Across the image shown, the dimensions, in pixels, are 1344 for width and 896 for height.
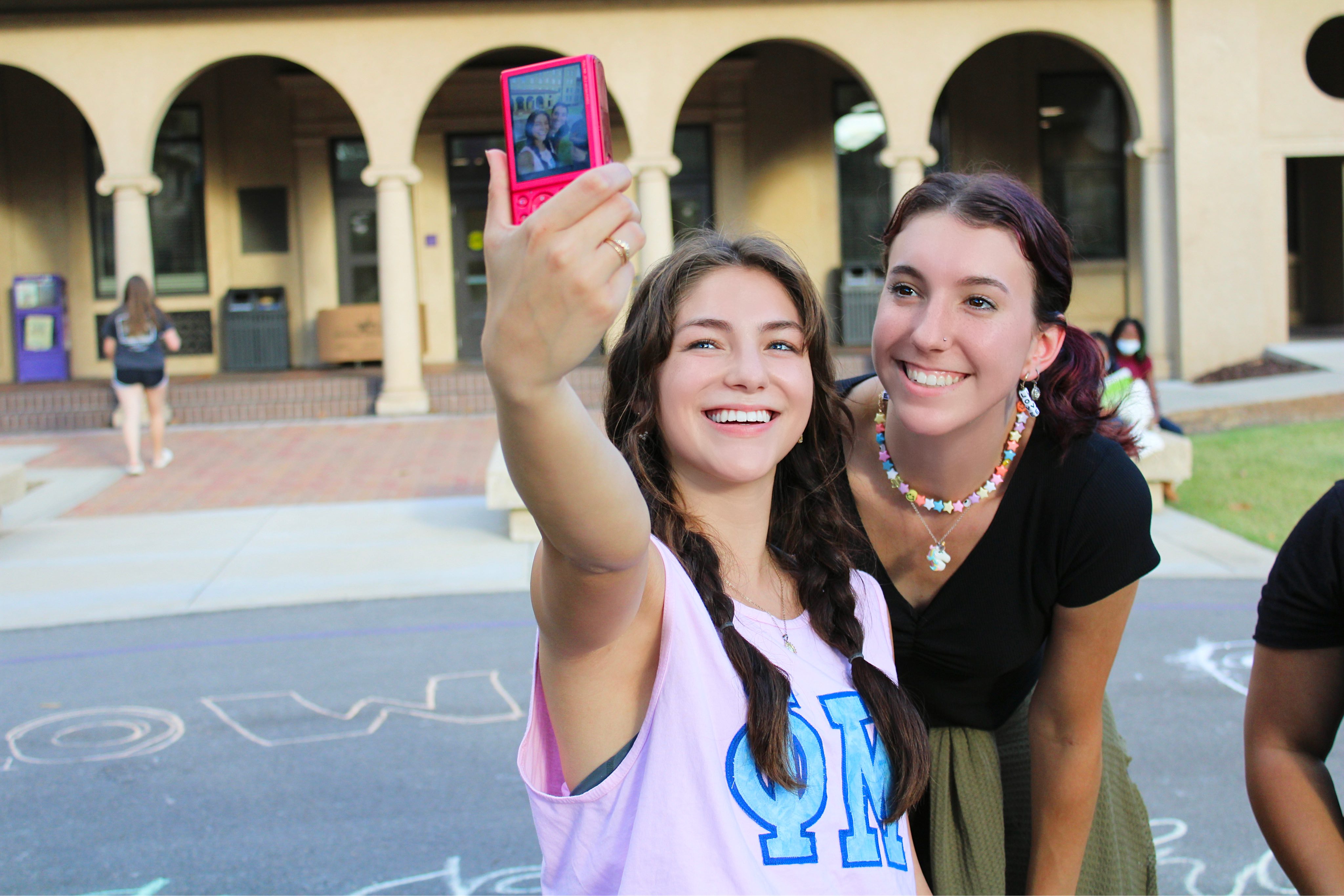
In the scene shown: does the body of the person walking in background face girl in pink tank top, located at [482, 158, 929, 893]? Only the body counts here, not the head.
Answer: no

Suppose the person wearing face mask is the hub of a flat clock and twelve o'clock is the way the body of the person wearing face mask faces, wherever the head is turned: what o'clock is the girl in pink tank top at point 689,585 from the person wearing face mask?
The girl in pink tank top is roughly at 12 o'clock from the person wearing face mask.

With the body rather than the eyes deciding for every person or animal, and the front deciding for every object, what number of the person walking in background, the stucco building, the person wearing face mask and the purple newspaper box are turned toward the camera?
3

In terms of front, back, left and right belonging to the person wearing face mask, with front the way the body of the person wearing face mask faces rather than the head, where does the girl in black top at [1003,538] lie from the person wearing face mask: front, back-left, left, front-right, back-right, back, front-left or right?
front

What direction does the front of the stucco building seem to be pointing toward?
toward the camera

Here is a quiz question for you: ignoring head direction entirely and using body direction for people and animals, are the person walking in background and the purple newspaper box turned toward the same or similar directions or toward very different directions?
very different directions

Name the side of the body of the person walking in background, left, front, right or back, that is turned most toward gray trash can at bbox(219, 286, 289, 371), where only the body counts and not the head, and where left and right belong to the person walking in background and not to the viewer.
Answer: front

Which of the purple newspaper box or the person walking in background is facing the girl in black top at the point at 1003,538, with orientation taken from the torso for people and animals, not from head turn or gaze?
the purple newspaper box

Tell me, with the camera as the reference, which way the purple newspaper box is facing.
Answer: facing the viewer

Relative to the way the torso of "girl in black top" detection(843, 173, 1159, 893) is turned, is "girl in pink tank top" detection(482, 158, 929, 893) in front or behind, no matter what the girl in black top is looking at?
in front

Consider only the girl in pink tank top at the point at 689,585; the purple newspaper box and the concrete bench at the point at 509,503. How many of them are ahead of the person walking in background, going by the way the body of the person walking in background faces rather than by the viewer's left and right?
1

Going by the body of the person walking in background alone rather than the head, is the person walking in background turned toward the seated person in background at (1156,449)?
no

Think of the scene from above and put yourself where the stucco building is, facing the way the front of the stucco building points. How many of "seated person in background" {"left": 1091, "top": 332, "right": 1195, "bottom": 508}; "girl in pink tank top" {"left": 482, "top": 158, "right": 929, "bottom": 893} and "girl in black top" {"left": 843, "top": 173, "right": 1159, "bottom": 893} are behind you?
0

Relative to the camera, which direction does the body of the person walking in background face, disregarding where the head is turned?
away from the camera

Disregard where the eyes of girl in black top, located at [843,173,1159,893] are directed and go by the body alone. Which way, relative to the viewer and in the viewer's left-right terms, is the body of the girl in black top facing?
facing the viewer and to the left of the viewer

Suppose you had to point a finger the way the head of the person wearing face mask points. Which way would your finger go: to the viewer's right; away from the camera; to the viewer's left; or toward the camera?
toward the camera

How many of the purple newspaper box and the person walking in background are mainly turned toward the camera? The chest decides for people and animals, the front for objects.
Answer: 1
